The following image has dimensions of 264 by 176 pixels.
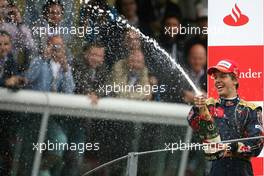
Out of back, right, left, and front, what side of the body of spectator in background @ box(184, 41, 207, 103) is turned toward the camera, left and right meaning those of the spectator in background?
front

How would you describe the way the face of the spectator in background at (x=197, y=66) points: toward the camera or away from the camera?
toward the camera

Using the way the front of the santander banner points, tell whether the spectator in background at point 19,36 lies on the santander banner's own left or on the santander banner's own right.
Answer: on the santander banner's own right

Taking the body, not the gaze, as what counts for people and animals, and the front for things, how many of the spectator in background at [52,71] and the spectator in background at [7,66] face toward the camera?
2

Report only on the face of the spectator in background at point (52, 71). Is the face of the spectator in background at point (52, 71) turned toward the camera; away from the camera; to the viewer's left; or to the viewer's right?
toward the camera

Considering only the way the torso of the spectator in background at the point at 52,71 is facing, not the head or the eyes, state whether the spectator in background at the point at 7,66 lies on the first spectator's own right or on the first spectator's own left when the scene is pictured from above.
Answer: on the first spectator's own right

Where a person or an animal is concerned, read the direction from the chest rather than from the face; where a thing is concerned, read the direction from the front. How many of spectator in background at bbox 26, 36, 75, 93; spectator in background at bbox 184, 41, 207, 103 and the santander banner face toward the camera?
3

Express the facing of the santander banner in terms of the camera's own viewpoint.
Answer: facing the viewer

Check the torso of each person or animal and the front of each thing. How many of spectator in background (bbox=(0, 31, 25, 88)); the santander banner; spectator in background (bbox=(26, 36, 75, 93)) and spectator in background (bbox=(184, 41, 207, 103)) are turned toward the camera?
4

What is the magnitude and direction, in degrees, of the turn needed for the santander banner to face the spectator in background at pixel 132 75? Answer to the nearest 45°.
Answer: approximately 90° to its right

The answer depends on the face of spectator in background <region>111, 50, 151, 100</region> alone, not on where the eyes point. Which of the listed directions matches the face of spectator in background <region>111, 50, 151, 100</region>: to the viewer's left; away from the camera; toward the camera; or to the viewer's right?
toward the camera

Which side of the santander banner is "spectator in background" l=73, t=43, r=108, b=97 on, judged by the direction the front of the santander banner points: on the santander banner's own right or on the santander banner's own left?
on the santander banner's own right

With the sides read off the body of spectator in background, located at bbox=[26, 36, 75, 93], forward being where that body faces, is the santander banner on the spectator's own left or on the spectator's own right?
on the spectator's own left
